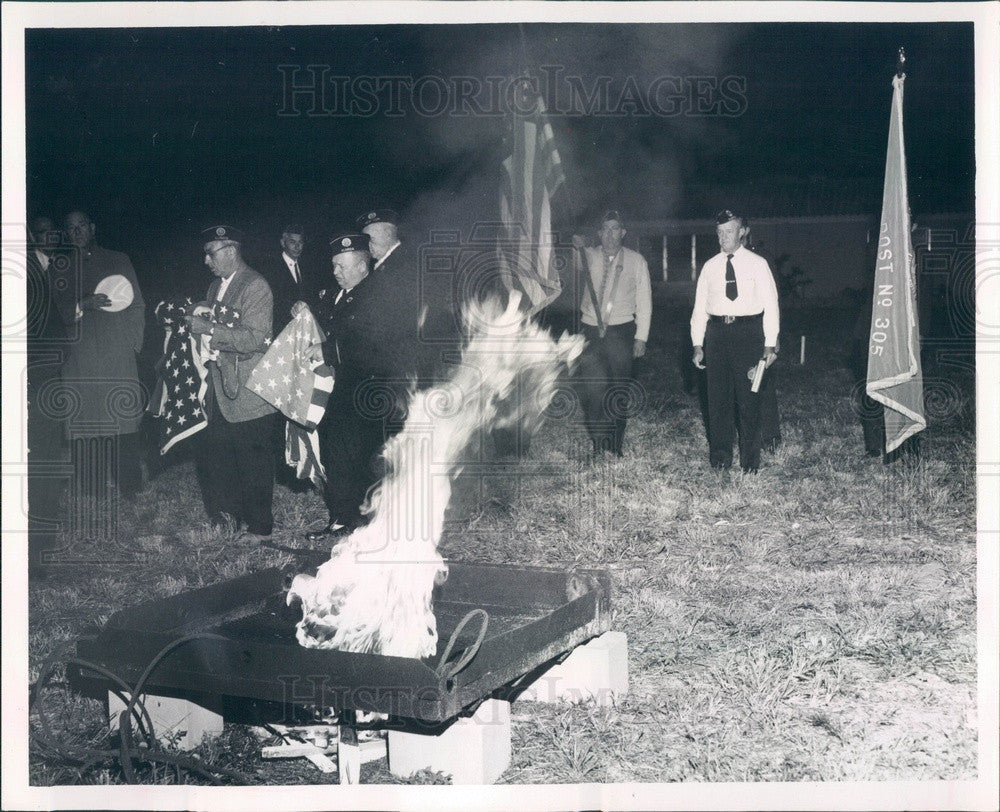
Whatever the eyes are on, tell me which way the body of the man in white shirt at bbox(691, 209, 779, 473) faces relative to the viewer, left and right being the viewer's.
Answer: facing the viewer

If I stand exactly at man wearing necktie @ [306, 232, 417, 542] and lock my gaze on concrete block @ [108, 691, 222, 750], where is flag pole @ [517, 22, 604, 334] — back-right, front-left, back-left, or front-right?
back-left

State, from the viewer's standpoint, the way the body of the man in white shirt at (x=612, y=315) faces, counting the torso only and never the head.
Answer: toward the camera

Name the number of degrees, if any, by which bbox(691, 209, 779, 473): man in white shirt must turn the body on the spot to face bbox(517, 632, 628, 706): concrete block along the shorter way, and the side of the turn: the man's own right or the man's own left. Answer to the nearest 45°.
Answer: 0° — they already face it

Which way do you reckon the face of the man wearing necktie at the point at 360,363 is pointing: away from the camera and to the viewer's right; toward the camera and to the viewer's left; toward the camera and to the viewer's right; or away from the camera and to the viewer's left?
toward the camera and to the viewer's left

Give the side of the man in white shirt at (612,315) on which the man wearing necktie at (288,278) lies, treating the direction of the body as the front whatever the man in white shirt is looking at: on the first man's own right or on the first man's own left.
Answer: on the first man's own right

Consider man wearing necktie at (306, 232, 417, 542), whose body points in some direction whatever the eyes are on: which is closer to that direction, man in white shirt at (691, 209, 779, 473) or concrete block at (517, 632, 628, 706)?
the concrete block

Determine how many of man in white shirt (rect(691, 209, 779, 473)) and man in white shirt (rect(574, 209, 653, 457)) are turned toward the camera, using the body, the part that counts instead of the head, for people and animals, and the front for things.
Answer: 2

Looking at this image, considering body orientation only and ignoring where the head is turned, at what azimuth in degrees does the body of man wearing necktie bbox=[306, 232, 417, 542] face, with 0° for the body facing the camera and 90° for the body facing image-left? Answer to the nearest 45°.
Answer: approximately 45°
